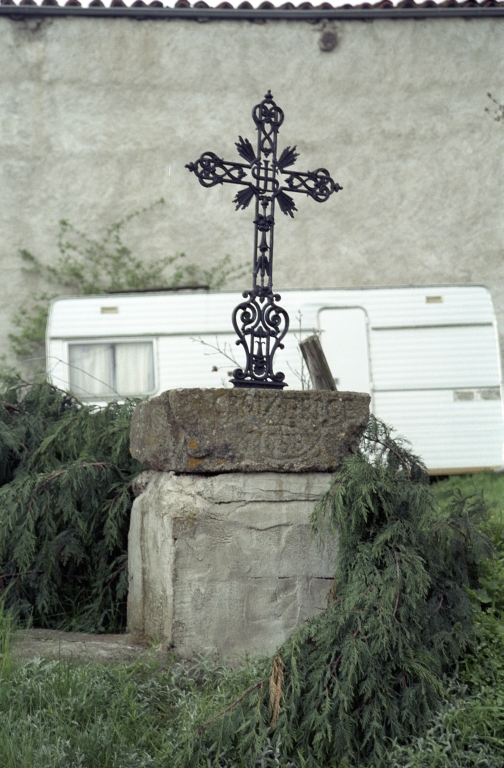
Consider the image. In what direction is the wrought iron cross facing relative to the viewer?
toward the camera

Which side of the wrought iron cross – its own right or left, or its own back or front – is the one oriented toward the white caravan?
back
